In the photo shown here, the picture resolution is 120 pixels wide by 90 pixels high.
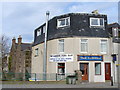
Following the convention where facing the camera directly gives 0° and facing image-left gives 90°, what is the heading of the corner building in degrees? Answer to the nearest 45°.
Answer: approximately 0°

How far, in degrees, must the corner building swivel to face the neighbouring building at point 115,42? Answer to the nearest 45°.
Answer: approximately 90° to its left
